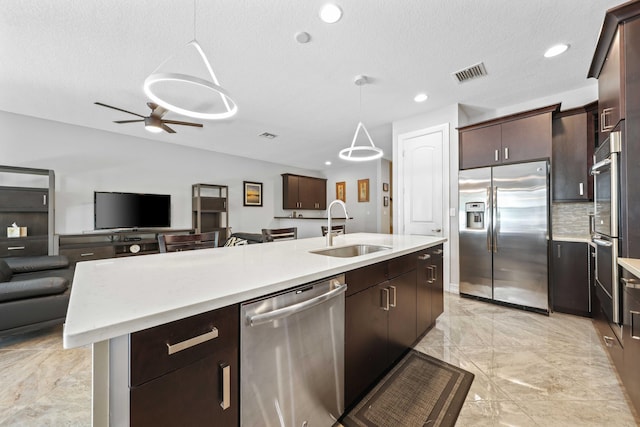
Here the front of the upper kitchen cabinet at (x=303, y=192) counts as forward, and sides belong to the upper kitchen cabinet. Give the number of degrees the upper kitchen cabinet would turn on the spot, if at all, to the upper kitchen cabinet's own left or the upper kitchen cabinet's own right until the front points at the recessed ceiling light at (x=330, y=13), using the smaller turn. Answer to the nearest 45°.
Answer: approximately 45° to the upper kitchen cabinet's own right

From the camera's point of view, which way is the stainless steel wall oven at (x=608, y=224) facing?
to the viewer's left

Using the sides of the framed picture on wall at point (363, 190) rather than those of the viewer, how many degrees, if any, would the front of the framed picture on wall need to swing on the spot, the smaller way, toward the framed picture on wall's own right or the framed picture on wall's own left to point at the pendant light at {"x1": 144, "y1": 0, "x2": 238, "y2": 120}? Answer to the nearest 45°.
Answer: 0° — it already faces it

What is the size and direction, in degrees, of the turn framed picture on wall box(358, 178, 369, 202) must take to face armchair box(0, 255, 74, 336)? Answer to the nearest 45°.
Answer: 0° — it already faces it

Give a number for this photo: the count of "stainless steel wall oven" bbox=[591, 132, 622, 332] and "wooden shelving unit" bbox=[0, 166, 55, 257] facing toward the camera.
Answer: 1

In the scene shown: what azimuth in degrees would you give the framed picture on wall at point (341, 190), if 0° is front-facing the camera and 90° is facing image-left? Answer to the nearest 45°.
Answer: approximately 45°

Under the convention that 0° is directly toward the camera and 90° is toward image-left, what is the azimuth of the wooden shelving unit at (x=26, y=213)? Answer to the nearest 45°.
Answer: approximately 0°

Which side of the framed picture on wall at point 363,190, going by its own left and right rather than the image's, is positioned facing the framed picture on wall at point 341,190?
right

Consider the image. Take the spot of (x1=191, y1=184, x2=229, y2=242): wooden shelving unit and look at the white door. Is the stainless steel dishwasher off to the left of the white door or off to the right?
right

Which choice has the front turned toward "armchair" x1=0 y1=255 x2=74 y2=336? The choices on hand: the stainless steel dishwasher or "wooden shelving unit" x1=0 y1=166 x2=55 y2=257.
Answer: the wooden shelving unit

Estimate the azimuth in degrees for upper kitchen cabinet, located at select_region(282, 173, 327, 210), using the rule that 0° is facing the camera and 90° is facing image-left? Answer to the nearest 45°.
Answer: approximately 315°

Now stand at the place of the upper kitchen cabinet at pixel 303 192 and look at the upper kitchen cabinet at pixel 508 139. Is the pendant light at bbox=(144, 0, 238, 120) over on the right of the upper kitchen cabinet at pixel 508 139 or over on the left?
right

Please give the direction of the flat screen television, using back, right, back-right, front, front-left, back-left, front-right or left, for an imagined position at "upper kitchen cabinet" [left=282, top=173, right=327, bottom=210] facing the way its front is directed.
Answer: right

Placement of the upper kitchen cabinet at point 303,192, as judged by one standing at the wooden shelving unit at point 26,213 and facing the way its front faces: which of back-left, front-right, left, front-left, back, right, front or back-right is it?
left

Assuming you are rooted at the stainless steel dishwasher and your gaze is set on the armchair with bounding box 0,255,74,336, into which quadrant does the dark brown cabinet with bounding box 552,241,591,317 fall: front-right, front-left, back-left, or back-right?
back-right
